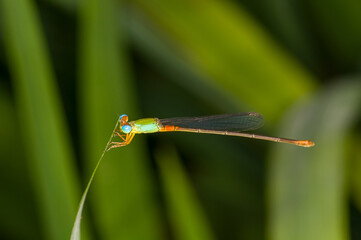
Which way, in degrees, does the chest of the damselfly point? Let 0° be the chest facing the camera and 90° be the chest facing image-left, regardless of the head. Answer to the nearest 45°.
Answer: approximately 90°
